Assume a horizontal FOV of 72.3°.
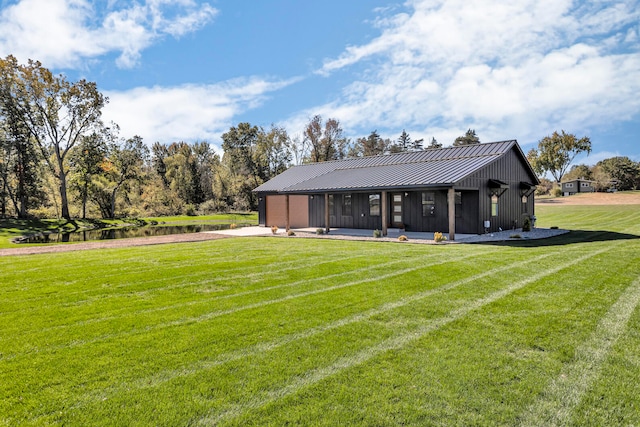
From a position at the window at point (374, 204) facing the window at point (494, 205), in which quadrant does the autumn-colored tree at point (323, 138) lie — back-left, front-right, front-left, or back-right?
back-left

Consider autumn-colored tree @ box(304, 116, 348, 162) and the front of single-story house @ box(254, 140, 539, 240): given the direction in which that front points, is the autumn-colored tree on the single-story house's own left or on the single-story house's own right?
on the single-story house's own right

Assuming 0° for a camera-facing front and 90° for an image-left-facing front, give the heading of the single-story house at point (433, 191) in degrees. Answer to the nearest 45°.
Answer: approximately 45°

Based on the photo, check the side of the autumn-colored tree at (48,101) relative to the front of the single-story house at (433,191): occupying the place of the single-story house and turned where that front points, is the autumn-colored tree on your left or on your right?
on your right
